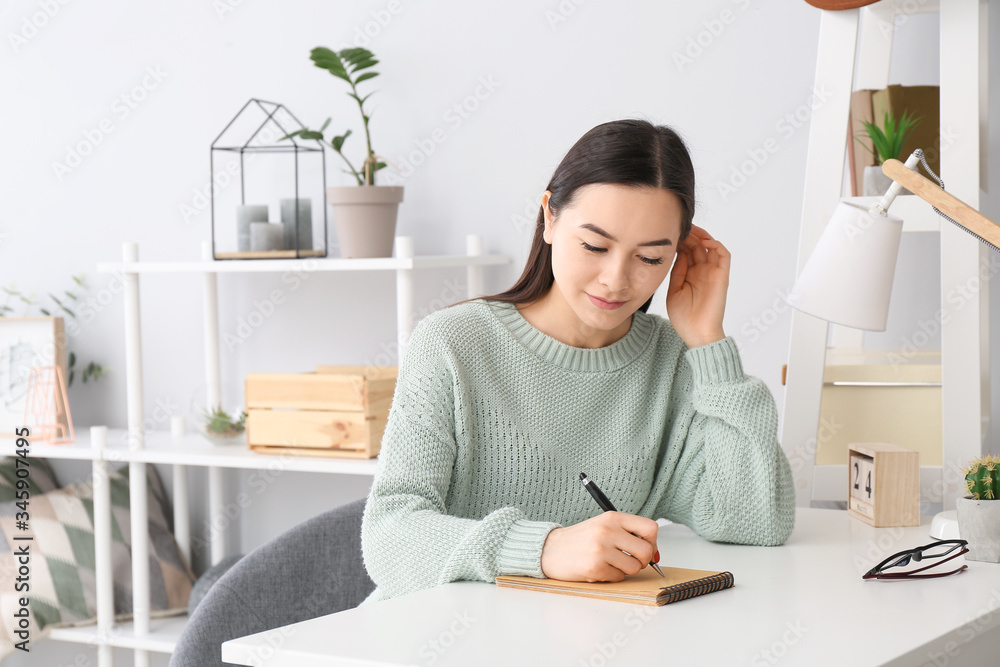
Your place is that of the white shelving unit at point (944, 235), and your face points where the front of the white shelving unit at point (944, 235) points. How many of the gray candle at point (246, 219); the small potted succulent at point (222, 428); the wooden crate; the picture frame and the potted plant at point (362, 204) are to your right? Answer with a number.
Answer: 5

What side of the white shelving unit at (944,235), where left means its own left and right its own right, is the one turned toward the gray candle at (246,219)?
right

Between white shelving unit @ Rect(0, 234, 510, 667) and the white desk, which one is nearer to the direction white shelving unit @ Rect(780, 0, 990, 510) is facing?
the white desk

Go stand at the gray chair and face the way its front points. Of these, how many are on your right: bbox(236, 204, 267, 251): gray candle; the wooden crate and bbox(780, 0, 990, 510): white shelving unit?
0

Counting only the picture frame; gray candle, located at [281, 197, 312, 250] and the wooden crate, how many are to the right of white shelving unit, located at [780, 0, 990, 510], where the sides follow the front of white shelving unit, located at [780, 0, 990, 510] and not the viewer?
3

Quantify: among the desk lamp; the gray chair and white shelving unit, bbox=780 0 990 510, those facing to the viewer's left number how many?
1

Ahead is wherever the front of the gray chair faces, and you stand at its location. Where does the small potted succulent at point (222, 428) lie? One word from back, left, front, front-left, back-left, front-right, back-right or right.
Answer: back-left

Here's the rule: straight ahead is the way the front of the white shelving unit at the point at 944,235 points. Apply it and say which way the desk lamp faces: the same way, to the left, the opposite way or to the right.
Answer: to the right

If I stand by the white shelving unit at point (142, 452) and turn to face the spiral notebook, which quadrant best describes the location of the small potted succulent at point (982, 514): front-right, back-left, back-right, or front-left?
front-left

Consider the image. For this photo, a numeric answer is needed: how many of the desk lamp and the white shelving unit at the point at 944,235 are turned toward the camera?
1

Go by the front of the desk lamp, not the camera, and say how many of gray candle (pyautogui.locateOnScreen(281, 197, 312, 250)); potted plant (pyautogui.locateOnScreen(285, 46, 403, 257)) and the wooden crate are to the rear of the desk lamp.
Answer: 0

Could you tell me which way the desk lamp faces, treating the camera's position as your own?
facing to the left of the viewer

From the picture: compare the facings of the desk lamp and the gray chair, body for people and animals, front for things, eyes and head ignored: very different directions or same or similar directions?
very different directions

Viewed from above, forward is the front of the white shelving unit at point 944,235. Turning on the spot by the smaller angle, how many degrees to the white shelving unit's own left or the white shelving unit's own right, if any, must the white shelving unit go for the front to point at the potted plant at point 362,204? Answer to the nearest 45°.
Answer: approximately 90° to the white shelving unit's own right

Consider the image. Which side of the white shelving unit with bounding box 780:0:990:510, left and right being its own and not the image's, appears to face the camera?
front

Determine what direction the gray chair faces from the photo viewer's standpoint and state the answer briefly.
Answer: facing the viewer and to the right of the viewer

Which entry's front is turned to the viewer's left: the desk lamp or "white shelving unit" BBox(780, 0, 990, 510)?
the desk lamp
